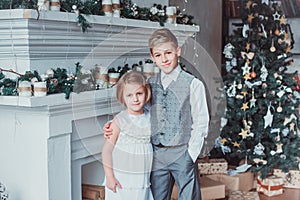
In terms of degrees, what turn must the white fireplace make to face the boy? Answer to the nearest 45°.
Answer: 0° — it already faces them

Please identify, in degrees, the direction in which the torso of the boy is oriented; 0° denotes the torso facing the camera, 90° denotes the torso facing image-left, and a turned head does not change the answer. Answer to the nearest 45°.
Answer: approximately 45°

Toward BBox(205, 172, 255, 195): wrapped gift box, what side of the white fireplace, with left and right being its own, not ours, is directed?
left

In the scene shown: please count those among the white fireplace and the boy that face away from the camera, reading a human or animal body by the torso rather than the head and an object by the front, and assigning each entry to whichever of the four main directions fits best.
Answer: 0

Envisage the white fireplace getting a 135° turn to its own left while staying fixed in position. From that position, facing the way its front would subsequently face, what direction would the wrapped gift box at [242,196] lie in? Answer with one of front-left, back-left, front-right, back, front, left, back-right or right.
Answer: front-right

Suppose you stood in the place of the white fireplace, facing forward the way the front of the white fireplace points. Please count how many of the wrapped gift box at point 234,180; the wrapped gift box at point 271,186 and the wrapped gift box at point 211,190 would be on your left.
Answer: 3

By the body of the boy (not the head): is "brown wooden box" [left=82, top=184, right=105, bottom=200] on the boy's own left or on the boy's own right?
on the boy's own right

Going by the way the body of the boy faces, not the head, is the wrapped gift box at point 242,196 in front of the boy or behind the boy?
behind
